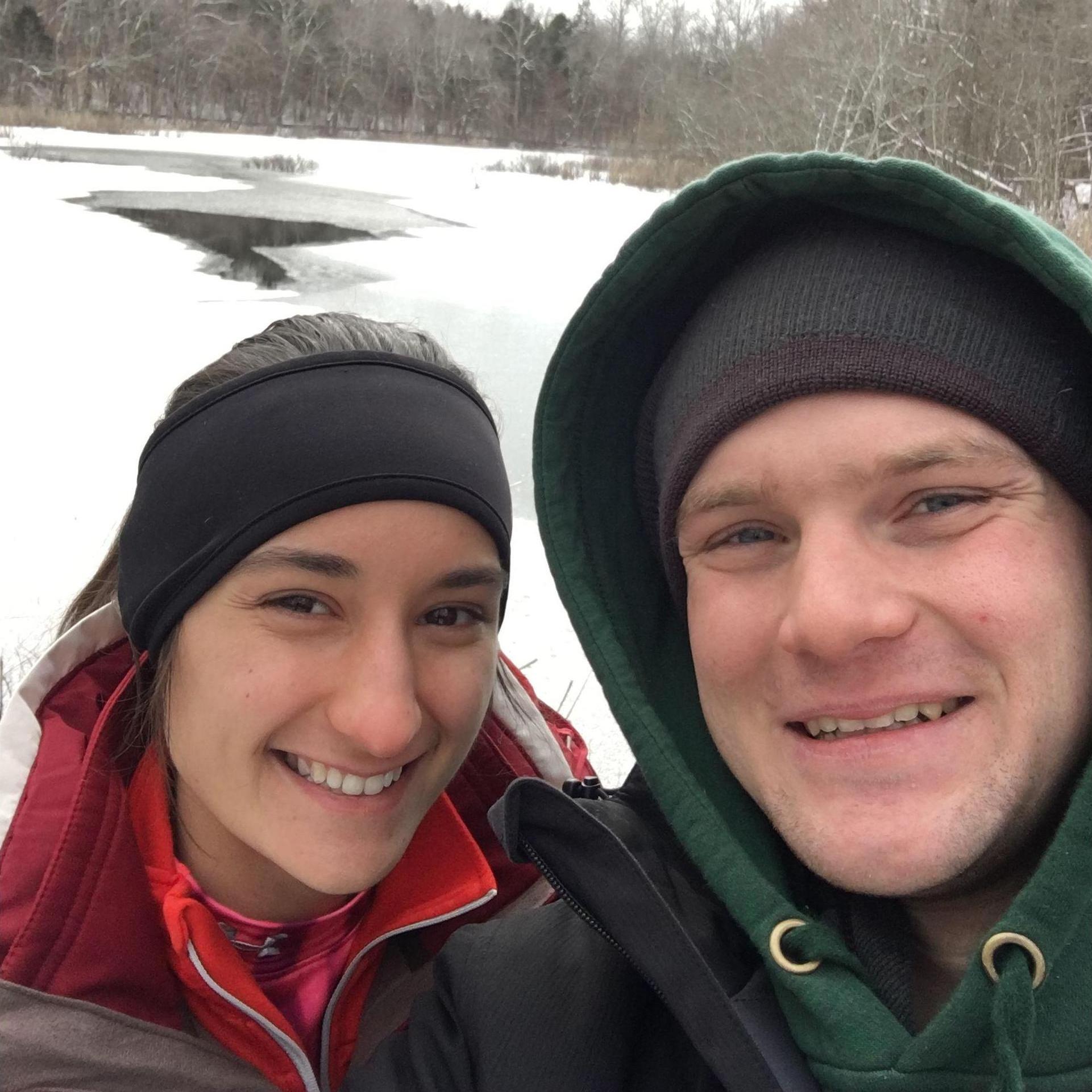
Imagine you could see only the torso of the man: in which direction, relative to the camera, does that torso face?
toward the camera

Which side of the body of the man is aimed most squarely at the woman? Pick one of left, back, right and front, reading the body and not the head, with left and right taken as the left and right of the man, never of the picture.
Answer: right
